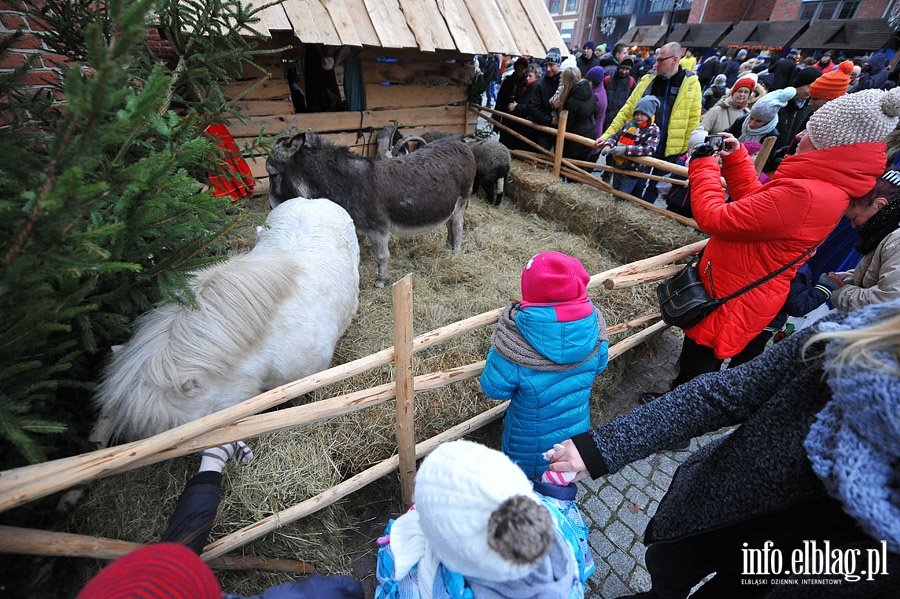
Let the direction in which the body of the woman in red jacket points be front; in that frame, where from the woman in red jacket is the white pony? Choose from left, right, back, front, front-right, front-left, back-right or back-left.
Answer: front-left

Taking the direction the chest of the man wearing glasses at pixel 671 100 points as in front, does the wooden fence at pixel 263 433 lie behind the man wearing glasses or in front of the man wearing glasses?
in front

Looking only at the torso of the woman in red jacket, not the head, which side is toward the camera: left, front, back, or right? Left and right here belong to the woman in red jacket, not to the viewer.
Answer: left

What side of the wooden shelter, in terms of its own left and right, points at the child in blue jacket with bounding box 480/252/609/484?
front

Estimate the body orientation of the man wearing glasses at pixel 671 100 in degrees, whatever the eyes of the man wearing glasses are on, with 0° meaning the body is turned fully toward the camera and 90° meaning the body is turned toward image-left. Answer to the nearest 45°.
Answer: approximately 45°

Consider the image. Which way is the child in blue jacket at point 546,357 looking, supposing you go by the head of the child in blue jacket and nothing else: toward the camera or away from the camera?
away from the camera

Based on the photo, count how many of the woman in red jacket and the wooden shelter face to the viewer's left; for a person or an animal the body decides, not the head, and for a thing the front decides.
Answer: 1

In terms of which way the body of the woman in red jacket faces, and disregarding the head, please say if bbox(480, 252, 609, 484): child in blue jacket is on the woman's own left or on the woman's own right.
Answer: on the woman's own left

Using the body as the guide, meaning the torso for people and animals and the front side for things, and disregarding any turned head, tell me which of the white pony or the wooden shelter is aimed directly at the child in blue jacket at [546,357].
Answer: the wooden shelter

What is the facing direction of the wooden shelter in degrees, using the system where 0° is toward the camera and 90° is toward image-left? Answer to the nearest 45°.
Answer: approximately 0°

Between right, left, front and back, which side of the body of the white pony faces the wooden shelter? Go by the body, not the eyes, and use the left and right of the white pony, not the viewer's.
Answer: back

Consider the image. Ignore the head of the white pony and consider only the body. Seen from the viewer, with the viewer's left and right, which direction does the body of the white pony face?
facing the viewer and to the left of the viewer
